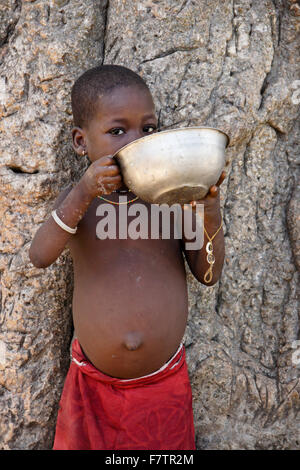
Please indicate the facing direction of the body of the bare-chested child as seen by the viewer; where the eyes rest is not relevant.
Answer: toward the camera
